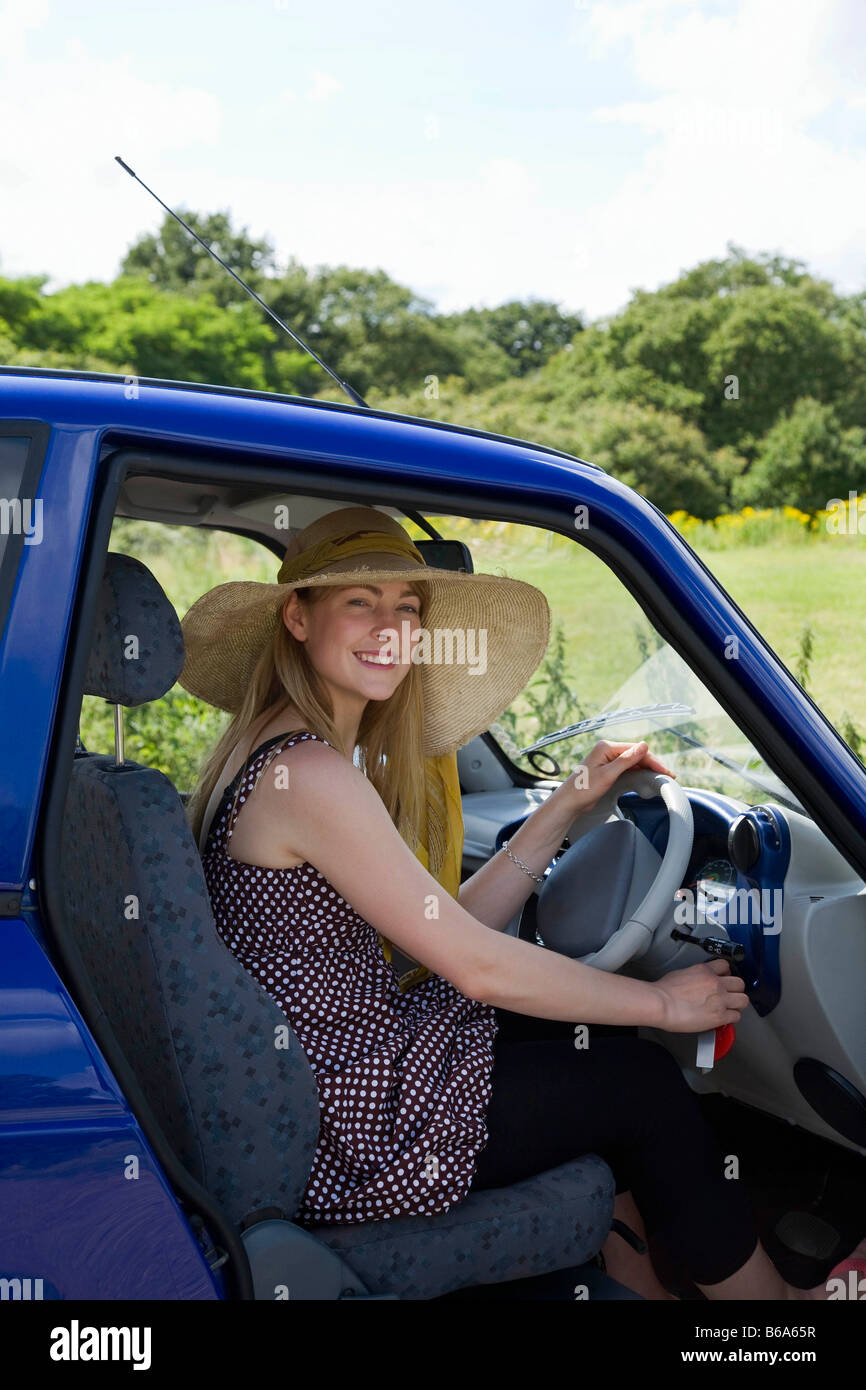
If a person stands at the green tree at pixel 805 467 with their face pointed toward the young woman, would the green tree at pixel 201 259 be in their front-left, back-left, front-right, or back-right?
back-right

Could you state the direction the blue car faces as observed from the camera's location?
facing to the right of the viewer

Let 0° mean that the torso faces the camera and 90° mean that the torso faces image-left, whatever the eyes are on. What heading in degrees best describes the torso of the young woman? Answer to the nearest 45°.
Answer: approximately 270°
